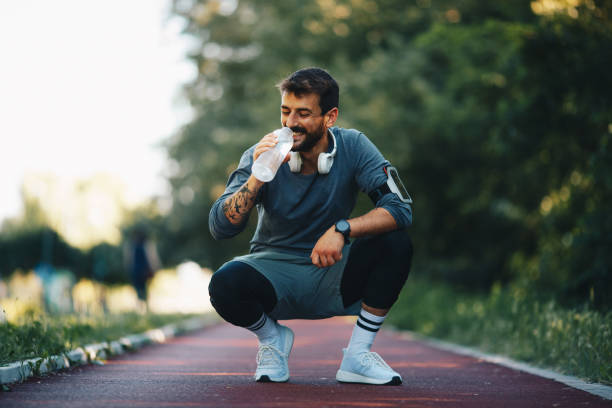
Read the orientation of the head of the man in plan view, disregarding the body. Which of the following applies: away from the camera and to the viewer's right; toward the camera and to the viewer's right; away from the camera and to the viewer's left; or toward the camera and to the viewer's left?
toward the camera and to the viewer's left

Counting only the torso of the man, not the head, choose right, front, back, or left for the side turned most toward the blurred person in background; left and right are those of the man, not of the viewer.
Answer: back

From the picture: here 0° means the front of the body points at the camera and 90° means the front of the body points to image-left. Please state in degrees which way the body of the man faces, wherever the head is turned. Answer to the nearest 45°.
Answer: approximately 0°
